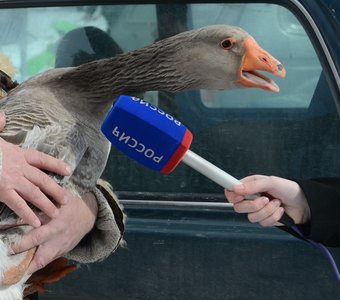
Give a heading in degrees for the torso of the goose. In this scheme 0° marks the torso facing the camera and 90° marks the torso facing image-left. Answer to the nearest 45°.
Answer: approximately 270°

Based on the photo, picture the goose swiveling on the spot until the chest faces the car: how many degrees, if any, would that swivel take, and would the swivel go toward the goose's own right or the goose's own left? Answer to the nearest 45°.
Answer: approximately 45° to the goose's own left
